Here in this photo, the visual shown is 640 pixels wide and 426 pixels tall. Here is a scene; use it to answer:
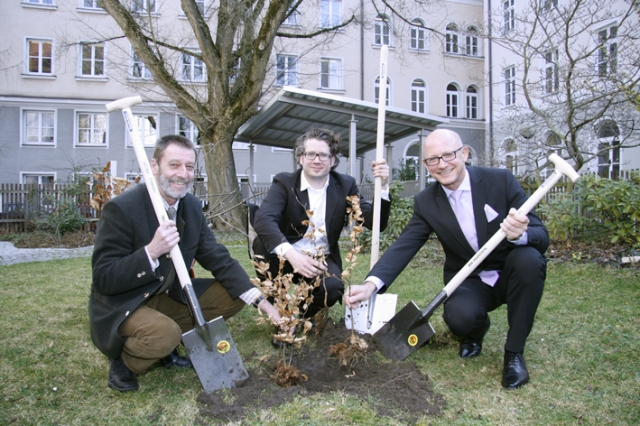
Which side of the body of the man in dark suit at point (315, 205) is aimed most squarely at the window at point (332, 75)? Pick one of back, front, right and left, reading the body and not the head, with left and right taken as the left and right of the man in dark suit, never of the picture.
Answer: back

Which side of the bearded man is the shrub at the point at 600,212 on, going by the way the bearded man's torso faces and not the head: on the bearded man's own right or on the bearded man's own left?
on the bearded man's own left

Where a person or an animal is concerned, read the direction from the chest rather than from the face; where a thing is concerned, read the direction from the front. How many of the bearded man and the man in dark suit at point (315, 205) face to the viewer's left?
0

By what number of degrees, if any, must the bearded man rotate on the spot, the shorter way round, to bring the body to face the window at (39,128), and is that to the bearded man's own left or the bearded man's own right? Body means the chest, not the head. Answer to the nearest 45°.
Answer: approximately 135° to the bearded man's own left

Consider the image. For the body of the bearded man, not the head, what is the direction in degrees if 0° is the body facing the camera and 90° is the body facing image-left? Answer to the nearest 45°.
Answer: approximately 315°

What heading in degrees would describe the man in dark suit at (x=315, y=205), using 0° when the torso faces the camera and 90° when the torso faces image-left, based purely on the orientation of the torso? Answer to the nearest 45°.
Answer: approximately 0°

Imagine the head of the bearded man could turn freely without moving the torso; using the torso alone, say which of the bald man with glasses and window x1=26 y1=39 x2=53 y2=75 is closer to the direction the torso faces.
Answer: the bald man with glasses

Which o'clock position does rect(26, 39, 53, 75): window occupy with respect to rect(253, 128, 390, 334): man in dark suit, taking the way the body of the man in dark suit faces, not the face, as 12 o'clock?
The window is roughly at 5 o'clock from the man in dark suit.

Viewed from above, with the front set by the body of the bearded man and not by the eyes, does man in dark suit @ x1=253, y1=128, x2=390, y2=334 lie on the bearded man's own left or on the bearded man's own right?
on the bearded man's own left
